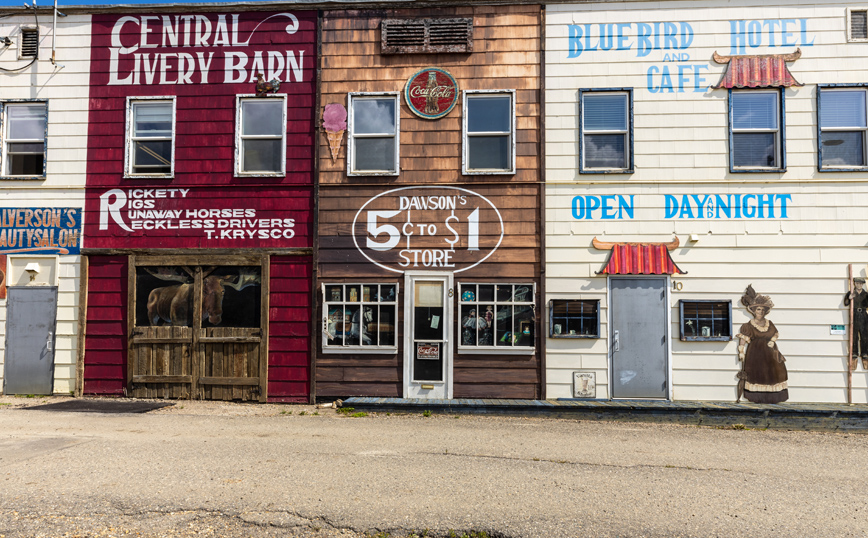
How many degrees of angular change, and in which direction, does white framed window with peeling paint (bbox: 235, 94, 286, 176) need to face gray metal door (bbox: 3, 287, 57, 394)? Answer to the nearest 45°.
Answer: approximately 90° to its right

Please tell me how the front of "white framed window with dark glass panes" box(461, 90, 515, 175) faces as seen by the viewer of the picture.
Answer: facing the viewer

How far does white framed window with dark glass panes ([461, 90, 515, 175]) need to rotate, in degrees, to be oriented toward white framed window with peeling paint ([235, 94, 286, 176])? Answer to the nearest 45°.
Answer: approximately 90° to its right

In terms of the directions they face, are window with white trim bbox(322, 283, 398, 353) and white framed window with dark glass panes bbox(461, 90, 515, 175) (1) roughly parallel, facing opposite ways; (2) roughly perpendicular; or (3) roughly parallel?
roughly parallel

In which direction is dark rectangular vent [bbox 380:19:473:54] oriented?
toward the camera

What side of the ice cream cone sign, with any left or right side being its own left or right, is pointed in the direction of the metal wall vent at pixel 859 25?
left

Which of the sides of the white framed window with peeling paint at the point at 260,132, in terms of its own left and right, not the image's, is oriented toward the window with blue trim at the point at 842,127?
left

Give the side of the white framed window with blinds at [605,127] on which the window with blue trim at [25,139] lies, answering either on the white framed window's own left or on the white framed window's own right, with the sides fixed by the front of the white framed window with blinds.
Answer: on the white framed window's own right

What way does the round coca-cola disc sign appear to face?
toward the camera

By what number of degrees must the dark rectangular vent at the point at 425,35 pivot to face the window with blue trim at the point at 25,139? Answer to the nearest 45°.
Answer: approximately 90° to its right

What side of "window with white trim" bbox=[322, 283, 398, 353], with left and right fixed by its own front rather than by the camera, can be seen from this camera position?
front
